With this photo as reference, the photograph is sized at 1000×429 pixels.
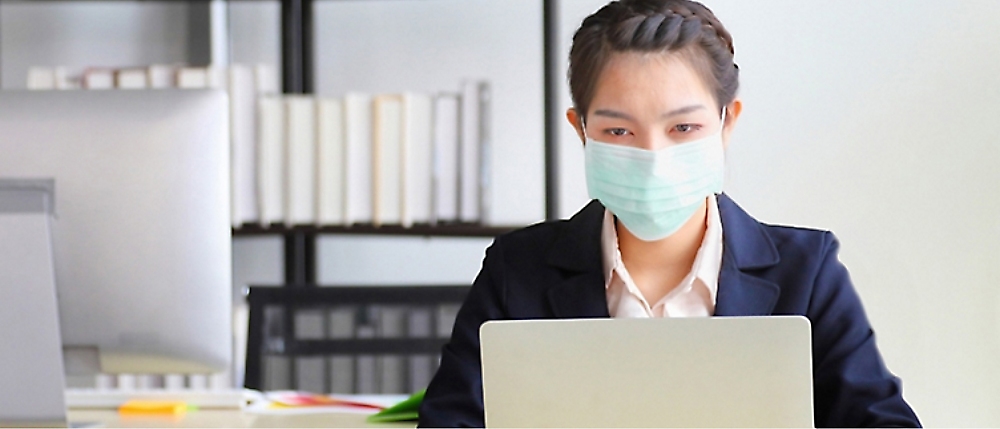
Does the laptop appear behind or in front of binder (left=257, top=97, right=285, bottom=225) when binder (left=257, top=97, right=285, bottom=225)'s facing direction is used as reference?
in front

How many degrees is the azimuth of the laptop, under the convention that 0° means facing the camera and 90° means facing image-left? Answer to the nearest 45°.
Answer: approximately 180°

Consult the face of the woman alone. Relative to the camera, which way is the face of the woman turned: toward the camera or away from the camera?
toward the camera

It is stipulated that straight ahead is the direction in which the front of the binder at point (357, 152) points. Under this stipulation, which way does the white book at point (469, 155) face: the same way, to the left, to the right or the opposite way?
the same way

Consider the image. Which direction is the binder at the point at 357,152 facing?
toward the camera

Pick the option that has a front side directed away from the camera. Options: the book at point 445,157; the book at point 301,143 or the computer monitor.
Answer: the computer monitor

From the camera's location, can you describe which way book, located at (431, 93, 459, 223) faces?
facing the viewer

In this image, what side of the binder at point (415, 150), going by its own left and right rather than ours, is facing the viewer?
front

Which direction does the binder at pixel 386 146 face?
toward the camera

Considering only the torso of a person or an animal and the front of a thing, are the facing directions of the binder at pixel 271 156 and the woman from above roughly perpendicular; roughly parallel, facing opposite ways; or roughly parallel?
roughly parallel

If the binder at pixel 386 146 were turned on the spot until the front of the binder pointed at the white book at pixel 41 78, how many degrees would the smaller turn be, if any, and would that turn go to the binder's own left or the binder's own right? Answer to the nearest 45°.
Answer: approximately 90° to the binder's own right

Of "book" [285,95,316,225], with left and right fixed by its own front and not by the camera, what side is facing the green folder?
front
